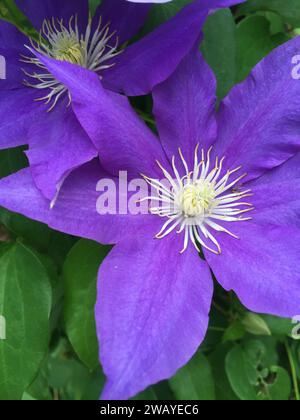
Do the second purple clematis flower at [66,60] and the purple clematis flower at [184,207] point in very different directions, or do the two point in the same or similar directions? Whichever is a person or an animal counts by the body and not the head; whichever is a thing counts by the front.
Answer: same or similar directions

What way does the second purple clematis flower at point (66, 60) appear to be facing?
toward the camera

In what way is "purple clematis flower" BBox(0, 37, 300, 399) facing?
toward the camera

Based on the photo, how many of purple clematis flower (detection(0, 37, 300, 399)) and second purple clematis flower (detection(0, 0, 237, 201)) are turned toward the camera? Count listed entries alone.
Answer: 2
